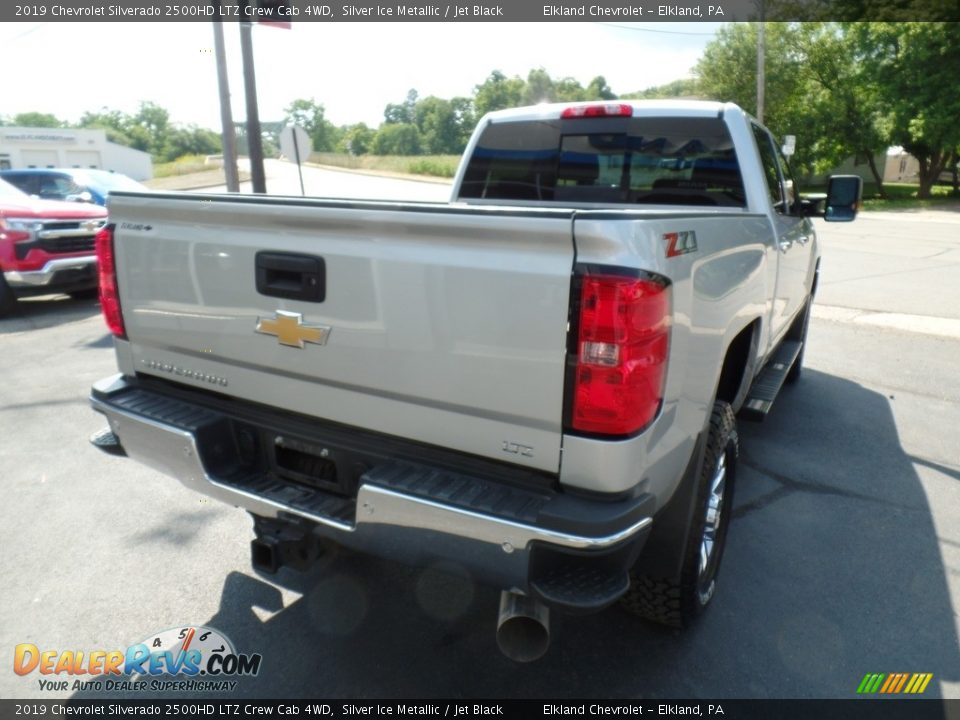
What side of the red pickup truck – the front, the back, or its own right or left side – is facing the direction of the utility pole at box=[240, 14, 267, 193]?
left

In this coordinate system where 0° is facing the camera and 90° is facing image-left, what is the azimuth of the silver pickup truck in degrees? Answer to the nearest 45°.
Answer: approximately 225°

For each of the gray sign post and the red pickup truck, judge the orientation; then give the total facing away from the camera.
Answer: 1

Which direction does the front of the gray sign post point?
away from the camera

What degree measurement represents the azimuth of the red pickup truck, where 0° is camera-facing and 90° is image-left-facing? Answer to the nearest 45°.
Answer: approximately 315°

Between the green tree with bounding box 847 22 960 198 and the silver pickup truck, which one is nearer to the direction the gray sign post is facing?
the green tree

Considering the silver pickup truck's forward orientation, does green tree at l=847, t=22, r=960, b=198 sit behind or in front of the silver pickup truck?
in front

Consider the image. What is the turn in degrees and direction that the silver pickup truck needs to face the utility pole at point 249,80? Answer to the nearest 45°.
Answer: approximately 45° to its left

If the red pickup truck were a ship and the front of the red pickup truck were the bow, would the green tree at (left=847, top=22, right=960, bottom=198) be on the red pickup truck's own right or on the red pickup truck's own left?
on the red pickup truck's own left

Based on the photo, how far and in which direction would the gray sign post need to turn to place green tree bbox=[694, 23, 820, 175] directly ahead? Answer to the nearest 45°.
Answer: approximately 45° to its right

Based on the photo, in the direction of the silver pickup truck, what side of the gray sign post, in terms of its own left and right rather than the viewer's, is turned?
back

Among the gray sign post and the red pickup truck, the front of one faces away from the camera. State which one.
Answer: the gray sign post
